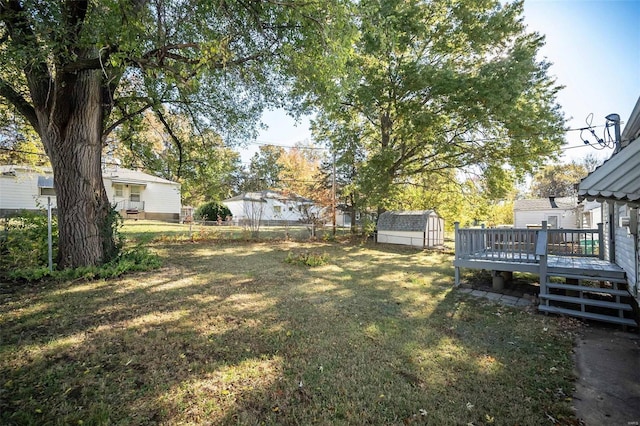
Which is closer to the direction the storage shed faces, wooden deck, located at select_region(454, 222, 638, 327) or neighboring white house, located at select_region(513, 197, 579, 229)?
the wooden deck

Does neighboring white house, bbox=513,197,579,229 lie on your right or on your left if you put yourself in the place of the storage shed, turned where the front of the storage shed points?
on your left

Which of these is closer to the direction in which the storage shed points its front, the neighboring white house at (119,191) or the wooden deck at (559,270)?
the wooden deck

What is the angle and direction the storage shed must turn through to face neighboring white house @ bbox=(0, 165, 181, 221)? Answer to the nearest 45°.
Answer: approximately 135° to its right

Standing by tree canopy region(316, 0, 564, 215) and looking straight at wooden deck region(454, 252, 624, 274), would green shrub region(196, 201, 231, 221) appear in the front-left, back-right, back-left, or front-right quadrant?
back-right

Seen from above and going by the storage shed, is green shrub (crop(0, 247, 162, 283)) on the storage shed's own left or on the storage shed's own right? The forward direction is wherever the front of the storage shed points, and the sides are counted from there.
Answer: on the storage shed's own right

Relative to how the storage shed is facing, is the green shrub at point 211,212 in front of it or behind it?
behind

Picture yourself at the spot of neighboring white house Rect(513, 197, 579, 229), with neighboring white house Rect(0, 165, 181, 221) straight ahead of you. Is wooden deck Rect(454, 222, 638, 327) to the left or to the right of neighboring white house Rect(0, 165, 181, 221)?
left

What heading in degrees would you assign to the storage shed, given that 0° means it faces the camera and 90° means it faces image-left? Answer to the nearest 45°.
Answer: approximately 315°

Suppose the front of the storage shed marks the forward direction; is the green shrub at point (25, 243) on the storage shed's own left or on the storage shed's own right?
on the storage shed's own right
